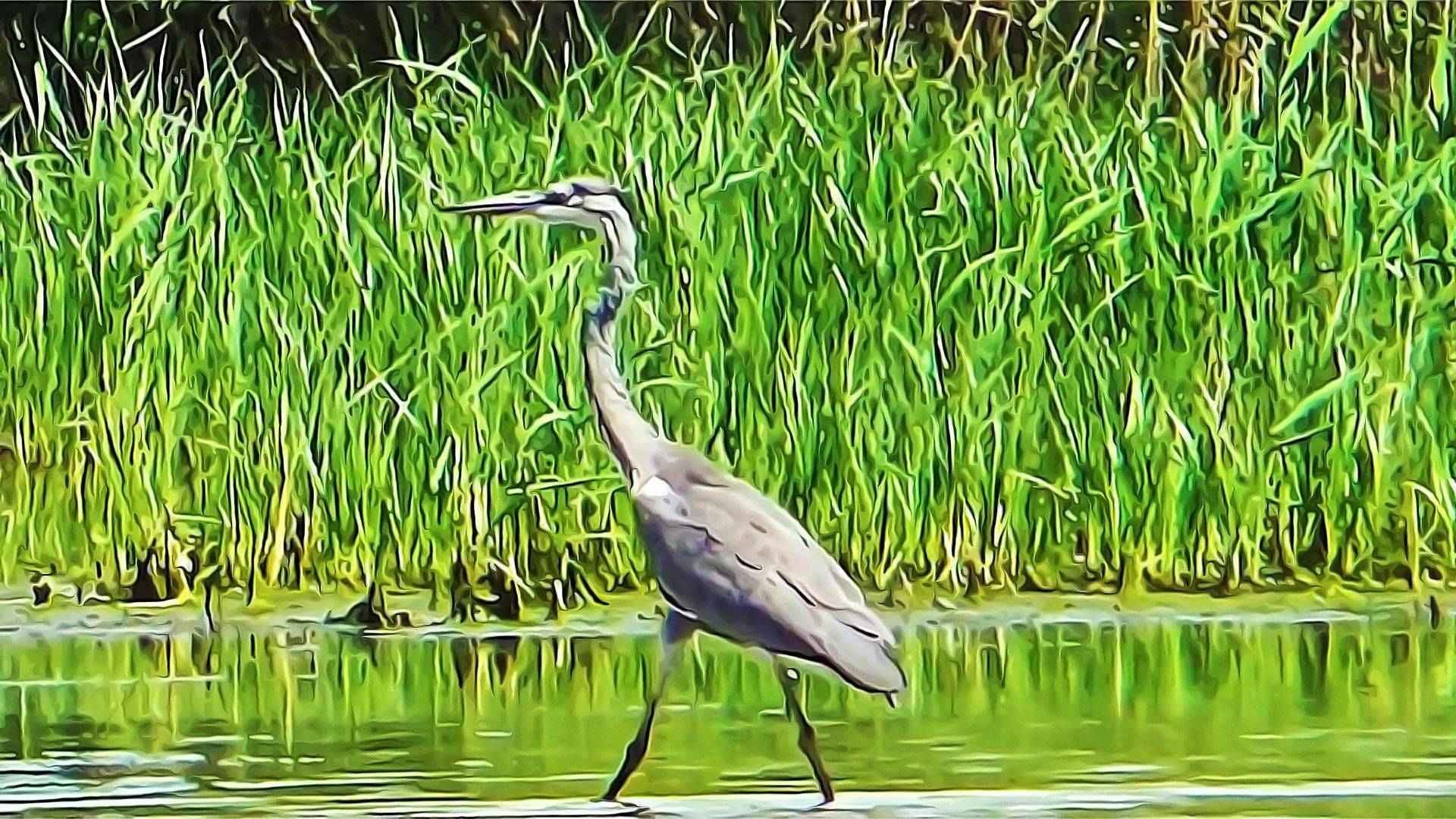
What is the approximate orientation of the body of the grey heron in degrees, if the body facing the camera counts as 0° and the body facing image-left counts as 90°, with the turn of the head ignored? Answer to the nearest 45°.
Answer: approximately 90°
